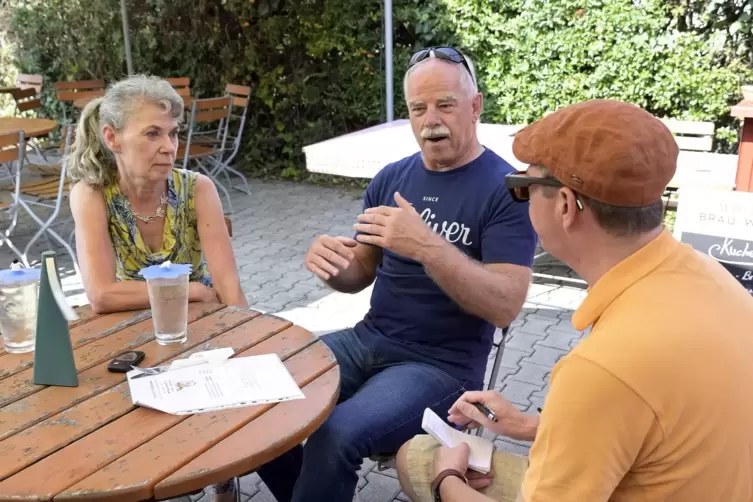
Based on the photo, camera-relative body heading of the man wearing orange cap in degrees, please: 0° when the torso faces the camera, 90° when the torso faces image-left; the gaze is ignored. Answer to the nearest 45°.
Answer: approximately 135°

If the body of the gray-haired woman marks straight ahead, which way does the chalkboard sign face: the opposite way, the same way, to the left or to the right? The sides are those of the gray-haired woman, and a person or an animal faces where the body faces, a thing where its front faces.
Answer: to the right

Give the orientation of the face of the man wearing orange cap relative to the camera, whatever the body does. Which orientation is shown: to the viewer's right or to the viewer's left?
to the viewer's left

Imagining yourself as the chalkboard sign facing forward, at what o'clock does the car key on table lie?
The car key on table is roughly at 1 o'clock from the chalkboard sign.

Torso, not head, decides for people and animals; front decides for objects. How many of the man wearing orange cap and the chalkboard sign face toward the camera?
1

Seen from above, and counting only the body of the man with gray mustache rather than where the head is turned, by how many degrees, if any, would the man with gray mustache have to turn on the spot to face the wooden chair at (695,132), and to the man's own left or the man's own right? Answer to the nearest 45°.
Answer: approximately 180°
